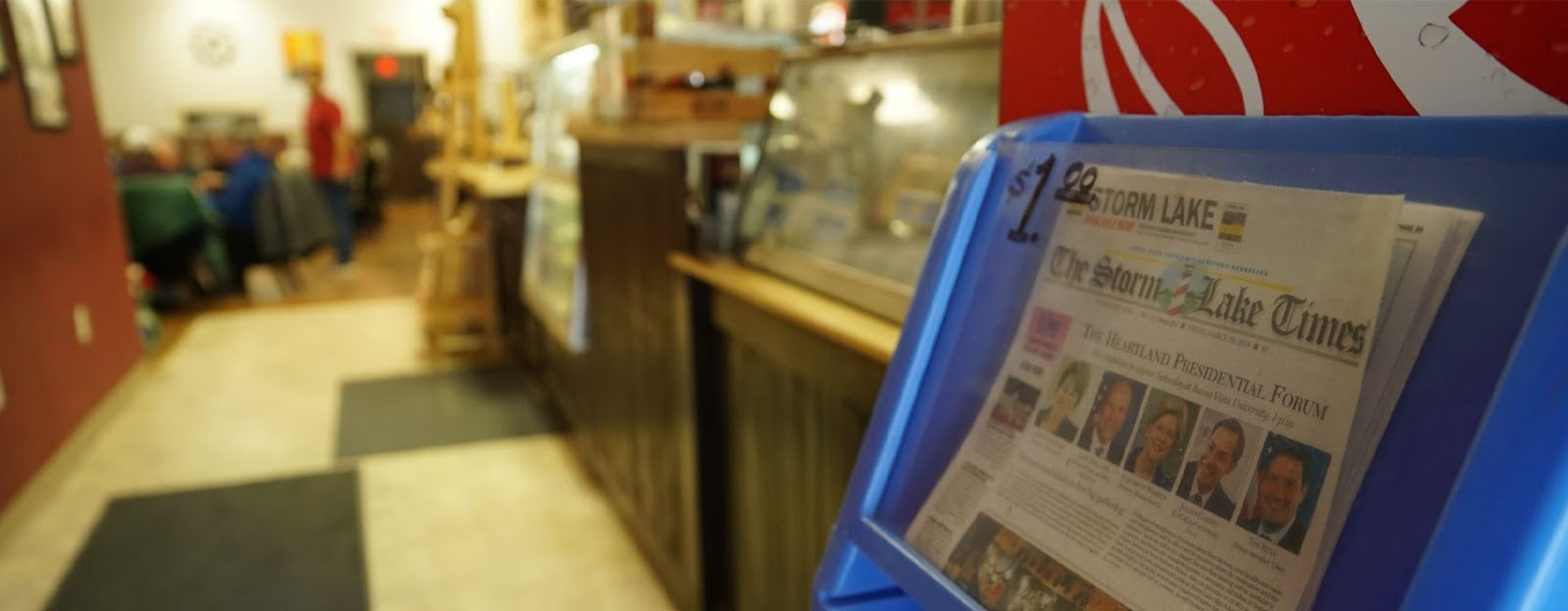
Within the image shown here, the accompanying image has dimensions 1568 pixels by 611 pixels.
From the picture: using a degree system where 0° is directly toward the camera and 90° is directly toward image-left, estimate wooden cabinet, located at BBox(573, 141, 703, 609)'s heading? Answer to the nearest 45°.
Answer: approximately 90°

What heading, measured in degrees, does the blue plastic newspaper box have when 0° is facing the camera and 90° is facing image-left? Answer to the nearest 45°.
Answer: approximately 45°

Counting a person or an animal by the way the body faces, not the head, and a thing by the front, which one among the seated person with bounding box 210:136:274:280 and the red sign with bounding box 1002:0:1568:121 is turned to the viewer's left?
the seated person

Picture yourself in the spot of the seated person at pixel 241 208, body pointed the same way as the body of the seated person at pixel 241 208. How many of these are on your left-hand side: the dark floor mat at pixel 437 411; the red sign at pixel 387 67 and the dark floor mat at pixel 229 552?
2

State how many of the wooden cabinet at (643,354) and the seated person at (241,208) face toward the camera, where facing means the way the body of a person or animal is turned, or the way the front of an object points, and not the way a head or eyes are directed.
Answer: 0

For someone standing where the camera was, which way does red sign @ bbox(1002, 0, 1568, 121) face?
facing the viewer

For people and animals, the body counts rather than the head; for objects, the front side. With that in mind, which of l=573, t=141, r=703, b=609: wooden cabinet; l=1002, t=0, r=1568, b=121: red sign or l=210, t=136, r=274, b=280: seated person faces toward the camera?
the red sign

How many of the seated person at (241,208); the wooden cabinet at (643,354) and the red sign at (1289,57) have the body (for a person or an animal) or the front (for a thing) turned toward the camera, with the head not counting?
1

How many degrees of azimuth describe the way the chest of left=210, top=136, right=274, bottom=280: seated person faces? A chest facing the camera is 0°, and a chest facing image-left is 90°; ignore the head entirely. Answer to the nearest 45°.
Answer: approximately 90°

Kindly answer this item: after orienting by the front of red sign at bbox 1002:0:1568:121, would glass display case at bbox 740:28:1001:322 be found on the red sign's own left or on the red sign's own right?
on the red sign's own right
